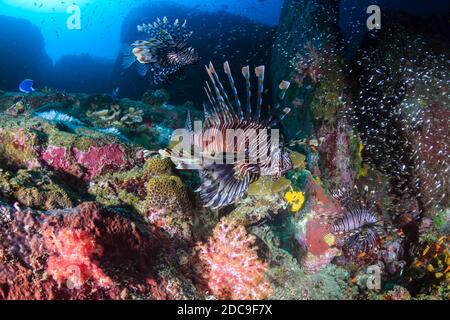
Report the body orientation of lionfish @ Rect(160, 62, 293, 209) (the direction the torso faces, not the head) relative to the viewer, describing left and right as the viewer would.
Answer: facing to the right of the viewer

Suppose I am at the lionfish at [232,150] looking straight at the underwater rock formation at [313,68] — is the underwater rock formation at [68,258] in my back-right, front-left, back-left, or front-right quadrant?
back-left

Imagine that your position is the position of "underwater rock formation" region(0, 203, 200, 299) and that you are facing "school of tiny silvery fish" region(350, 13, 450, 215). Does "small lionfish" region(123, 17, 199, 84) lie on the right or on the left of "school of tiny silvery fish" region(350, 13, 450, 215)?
left

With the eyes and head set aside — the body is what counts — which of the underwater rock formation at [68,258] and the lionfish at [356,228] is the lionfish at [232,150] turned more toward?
the lionfish
